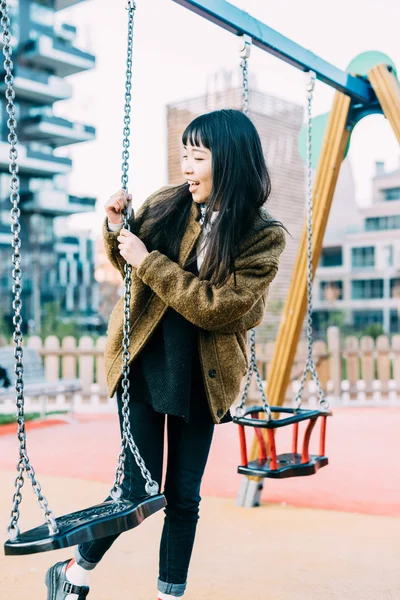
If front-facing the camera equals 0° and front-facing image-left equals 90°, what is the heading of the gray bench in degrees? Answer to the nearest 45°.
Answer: approximately 0°

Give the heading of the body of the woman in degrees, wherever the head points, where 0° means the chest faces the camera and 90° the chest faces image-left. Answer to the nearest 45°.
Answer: approximately 45°

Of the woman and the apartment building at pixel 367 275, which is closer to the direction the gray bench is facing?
the woman

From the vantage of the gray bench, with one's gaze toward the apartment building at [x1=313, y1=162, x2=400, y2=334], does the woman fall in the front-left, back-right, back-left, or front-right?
back-right

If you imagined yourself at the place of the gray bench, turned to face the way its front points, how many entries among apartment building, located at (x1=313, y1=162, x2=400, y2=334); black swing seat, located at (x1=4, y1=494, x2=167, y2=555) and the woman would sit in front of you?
2

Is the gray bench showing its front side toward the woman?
yes

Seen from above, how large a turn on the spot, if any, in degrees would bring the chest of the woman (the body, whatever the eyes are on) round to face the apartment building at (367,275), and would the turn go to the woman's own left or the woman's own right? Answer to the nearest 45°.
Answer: approximately 135° to the woman's own right

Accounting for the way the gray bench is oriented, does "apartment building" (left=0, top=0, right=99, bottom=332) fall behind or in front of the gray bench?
behind

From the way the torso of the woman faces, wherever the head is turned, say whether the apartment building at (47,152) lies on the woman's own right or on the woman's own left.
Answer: on the woman's own right
